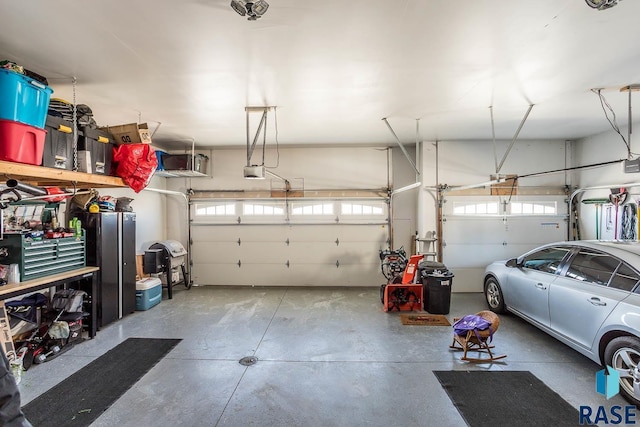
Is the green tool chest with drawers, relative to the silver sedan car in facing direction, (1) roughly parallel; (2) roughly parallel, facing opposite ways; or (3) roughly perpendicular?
roughly perpendicular

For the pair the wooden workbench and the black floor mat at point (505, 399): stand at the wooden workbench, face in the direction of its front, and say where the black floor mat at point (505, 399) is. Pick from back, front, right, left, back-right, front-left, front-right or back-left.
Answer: front

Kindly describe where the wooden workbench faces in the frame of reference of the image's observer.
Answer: facing the viewer and to the right of the viewer

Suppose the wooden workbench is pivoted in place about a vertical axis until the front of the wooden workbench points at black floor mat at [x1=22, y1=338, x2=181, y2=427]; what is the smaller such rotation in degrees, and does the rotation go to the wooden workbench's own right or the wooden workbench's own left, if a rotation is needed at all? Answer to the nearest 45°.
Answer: approximately 45° to the wooden workbench's own right

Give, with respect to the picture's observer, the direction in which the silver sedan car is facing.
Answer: facing away from the viewer and to the left of the viewer

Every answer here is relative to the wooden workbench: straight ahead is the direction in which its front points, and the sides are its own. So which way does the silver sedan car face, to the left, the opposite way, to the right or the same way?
to the left

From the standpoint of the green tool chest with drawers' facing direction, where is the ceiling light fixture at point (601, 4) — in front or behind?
in front

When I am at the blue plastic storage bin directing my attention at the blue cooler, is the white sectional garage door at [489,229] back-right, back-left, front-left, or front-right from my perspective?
front-right

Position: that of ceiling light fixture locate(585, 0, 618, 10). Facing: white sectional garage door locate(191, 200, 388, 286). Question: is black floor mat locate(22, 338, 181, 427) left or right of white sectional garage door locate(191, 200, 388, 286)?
left

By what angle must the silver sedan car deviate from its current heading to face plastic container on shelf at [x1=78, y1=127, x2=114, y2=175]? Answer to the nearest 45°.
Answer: approximately 90° to its left

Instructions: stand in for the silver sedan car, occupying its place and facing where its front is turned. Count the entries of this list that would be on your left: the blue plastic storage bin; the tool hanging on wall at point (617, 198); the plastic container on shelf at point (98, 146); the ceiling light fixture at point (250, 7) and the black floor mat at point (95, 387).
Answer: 4

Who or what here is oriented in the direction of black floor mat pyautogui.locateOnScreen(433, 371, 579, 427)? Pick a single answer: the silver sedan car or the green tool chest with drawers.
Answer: the green tool chest with drawers

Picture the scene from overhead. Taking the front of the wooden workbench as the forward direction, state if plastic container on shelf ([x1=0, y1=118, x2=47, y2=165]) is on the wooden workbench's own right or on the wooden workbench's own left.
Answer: on the wooden workbench's own right

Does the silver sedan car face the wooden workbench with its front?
no

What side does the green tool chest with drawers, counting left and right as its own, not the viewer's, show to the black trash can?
front

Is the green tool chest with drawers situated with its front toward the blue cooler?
no

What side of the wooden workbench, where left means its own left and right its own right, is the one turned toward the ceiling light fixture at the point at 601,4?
front
